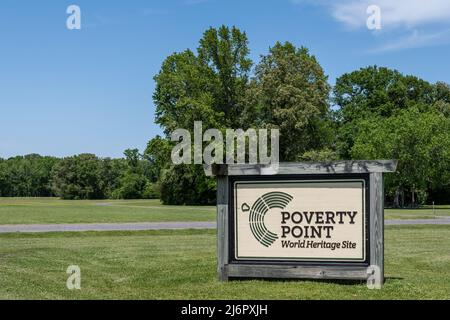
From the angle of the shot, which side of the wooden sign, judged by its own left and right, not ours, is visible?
front
